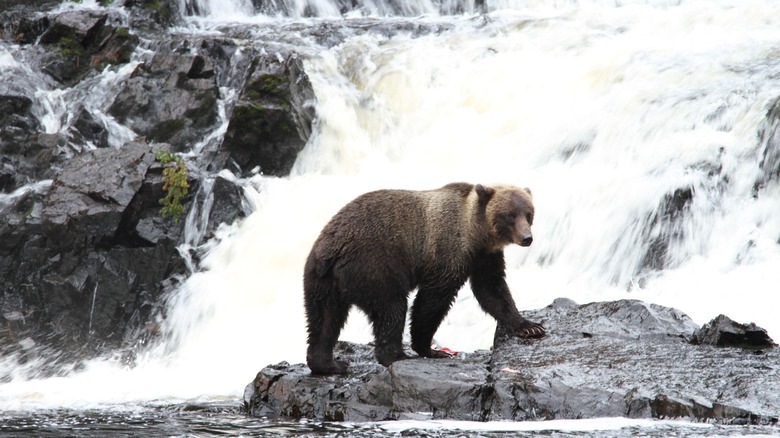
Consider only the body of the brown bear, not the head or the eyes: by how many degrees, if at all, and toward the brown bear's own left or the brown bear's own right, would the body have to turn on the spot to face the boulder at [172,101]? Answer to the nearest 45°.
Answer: approximately 135° to the brown bear's own left

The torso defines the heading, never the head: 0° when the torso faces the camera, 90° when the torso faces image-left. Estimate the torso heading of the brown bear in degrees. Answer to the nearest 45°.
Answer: approximately 270°

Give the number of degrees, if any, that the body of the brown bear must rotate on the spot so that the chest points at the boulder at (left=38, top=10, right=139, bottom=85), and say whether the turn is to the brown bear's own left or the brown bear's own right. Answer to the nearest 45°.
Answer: approximately 135° to the brown bear's own left

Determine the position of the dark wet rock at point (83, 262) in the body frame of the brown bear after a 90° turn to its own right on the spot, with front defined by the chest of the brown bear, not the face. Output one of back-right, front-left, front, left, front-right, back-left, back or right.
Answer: back-right

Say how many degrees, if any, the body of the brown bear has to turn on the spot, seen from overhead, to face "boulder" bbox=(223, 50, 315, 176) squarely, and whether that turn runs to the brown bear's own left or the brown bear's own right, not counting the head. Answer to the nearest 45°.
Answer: approximately 90° to the brown bear's own left

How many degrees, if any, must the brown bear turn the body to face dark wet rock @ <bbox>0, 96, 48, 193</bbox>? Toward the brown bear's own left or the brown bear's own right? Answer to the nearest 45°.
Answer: approximately 135° to the brown bear's own left

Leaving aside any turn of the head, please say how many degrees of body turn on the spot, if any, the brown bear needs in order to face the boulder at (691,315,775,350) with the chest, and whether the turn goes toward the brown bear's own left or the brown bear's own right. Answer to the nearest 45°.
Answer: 0° — it already faces it

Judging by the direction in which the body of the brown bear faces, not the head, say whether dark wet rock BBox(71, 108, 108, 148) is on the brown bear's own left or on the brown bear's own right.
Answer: on the brown bear's own left
